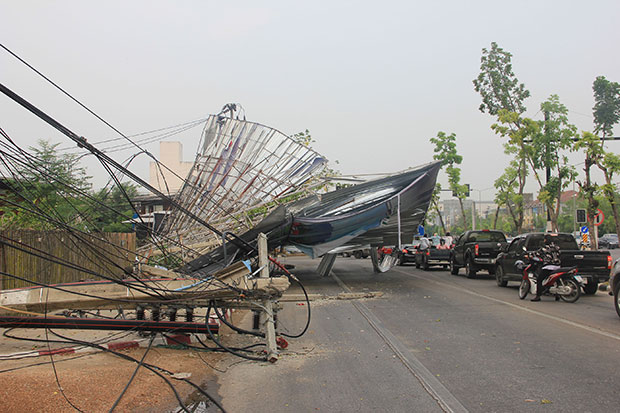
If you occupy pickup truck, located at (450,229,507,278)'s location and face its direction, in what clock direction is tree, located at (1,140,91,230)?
The tree is roughly at 8 o'clock from the pickup truck.

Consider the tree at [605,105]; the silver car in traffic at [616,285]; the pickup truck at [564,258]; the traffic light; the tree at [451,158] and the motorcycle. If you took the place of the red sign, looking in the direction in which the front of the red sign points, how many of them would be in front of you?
3

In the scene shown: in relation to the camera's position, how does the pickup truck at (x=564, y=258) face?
facing away from the viewer and to the left of the viewer

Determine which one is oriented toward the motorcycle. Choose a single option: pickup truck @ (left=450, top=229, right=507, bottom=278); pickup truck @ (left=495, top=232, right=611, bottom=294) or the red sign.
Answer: the red sign

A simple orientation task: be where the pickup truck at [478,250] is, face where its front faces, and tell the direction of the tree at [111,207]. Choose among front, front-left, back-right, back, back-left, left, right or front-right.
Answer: left

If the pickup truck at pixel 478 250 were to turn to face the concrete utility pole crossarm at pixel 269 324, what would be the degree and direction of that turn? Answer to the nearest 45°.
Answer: approximately 135° to its left

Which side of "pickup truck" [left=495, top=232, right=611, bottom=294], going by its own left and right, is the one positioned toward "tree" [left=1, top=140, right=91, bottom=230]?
left

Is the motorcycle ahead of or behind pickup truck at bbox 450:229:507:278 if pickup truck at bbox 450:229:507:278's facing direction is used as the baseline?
behind

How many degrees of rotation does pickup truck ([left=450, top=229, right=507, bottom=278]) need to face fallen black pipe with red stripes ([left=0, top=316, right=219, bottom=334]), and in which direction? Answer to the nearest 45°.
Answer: approximately 135° to its left

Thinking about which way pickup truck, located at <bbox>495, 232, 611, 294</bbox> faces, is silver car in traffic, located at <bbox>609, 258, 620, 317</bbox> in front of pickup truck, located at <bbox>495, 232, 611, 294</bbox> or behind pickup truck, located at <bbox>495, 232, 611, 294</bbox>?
behind

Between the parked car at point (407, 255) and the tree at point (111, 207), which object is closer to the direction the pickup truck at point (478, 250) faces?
the parked car

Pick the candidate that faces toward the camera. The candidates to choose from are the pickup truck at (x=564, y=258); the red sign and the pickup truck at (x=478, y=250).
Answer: the red sign

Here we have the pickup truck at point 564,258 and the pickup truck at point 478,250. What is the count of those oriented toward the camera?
0

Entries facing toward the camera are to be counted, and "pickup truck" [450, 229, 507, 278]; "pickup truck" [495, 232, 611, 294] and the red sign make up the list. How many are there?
1

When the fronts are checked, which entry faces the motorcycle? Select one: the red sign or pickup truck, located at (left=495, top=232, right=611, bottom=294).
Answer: the red sign
